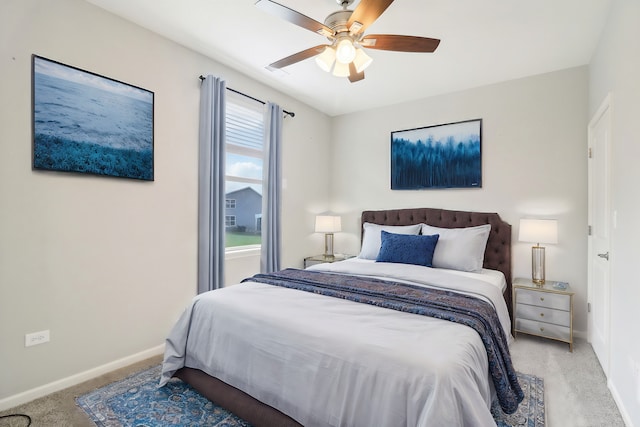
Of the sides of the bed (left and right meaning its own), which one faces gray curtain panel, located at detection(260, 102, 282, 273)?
right

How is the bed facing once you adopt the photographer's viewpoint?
facing the viewer and to the left of the viewer

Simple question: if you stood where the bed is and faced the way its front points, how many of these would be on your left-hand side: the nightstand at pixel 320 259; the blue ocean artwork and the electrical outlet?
0

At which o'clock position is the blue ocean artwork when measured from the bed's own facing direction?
The blue ocean artwork is roughly at 2 o'clock from the bed.

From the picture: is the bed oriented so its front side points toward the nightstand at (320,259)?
no

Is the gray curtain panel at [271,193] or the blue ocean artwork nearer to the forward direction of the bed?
the blue ocean artwork

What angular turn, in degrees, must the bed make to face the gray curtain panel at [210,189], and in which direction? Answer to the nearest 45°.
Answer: approximately 90° to its right

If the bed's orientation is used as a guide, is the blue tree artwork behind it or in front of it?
behind

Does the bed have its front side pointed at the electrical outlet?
no

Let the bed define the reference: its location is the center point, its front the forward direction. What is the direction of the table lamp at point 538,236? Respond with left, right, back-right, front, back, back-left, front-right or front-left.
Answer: back

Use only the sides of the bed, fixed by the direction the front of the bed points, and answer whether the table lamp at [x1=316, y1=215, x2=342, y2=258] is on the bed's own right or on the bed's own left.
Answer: on the bed's own right

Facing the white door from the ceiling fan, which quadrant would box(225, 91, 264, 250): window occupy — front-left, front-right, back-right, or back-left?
back-left

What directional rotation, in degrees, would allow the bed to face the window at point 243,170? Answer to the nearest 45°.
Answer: approximately 90° to its right
